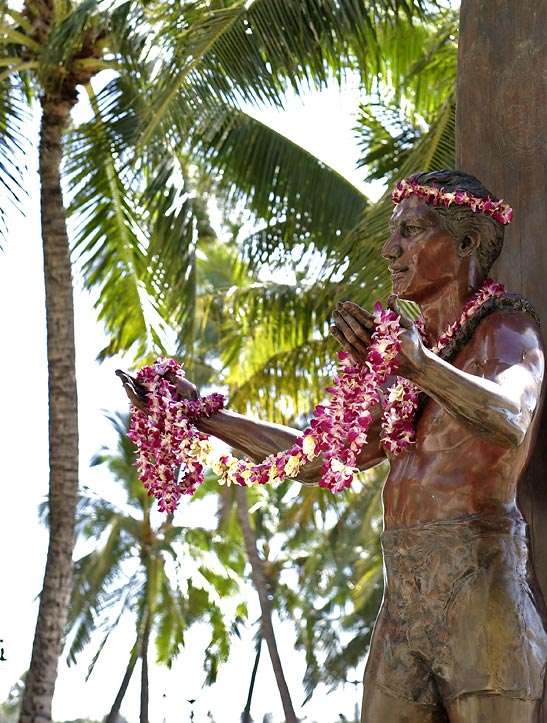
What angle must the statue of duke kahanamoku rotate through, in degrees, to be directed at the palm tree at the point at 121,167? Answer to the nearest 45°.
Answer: approximately 135° to its right

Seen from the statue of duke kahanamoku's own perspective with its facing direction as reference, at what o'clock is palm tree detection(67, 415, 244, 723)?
The palm tree is roughly at 4 o'clock from the statue of duke kahanamoku.

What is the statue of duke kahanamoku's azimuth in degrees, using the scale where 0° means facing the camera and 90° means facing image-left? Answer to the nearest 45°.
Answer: approximately 45°
